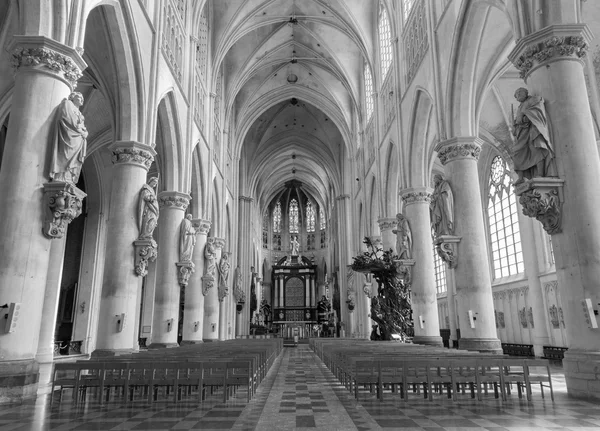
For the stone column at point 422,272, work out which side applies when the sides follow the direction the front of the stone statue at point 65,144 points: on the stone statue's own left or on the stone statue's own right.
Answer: on the stone statue's own left

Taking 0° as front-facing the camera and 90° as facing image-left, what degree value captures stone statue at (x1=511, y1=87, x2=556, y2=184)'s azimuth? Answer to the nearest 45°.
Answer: approximately 45°

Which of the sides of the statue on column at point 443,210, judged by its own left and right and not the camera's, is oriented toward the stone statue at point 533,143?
left

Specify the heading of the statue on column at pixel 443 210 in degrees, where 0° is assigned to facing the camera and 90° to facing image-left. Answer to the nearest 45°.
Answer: approximately 90°

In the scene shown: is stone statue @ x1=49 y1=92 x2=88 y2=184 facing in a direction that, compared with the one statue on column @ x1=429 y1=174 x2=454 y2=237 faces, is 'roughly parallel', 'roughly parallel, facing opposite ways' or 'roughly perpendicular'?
roughly parallel, facing opposite ways

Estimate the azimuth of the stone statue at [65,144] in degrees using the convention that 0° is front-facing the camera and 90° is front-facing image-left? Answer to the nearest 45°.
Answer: approximately 315°

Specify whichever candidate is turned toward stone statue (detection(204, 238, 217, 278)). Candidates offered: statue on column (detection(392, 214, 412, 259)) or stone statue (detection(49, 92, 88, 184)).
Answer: the statue on column

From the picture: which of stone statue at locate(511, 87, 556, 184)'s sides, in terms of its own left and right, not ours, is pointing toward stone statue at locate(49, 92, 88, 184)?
front

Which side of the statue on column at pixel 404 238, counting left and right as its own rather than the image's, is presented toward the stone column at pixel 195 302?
front

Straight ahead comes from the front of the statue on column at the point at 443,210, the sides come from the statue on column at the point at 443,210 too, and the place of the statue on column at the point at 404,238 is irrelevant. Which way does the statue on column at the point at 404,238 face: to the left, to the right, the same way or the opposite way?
the same way

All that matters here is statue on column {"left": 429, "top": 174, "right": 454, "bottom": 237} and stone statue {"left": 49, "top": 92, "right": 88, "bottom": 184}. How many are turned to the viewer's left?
1

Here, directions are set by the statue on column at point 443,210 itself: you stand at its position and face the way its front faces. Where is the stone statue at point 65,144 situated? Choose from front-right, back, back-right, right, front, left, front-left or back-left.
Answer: front-left

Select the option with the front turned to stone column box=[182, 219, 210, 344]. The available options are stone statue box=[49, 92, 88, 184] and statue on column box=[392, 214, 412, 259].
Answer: the statue on column

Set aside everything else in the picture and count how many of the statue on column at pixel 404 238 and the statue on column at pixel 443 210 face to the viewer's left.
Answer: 2

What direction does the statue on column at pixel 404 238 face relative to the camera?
to the viewer's left
